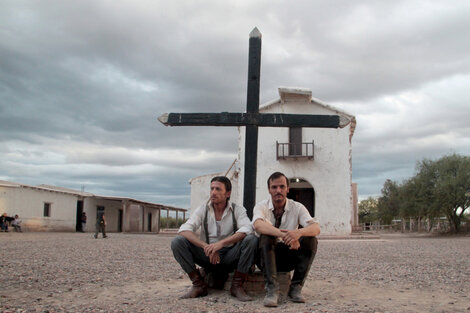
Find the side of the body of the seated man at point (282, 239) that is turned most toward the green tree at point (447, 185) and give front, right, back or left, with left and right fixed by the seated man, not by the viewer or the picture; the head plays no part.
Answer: back

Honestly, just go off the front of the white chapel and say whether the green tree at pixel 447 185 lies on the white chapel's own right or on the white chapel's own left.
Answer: on the white chapel's own left

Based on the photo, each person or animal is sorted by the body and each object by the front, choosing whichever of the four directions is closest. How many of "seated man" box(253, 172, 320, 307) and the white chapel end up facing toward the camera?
2

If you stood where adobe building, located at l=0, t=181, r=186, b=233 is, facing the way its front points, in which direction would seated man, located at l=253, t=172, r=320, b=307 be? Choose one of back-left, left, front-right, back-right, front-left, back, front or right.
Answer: front-right

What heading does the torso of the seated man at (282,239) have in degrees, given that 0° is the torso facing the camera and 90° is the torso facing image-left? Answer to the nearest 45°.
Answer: approximately 0°

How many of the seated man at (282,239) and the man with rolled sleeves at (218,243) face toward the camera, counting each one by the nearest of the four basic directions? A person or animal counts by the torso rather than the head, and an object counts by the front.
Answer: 2

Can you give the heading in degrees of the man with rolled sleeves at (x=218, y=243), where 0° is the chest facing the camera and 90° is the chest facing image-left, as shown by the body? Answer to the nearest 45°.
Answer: approximately 0°

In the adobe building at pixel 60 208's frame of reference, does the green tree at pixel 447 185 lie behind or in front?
in front
